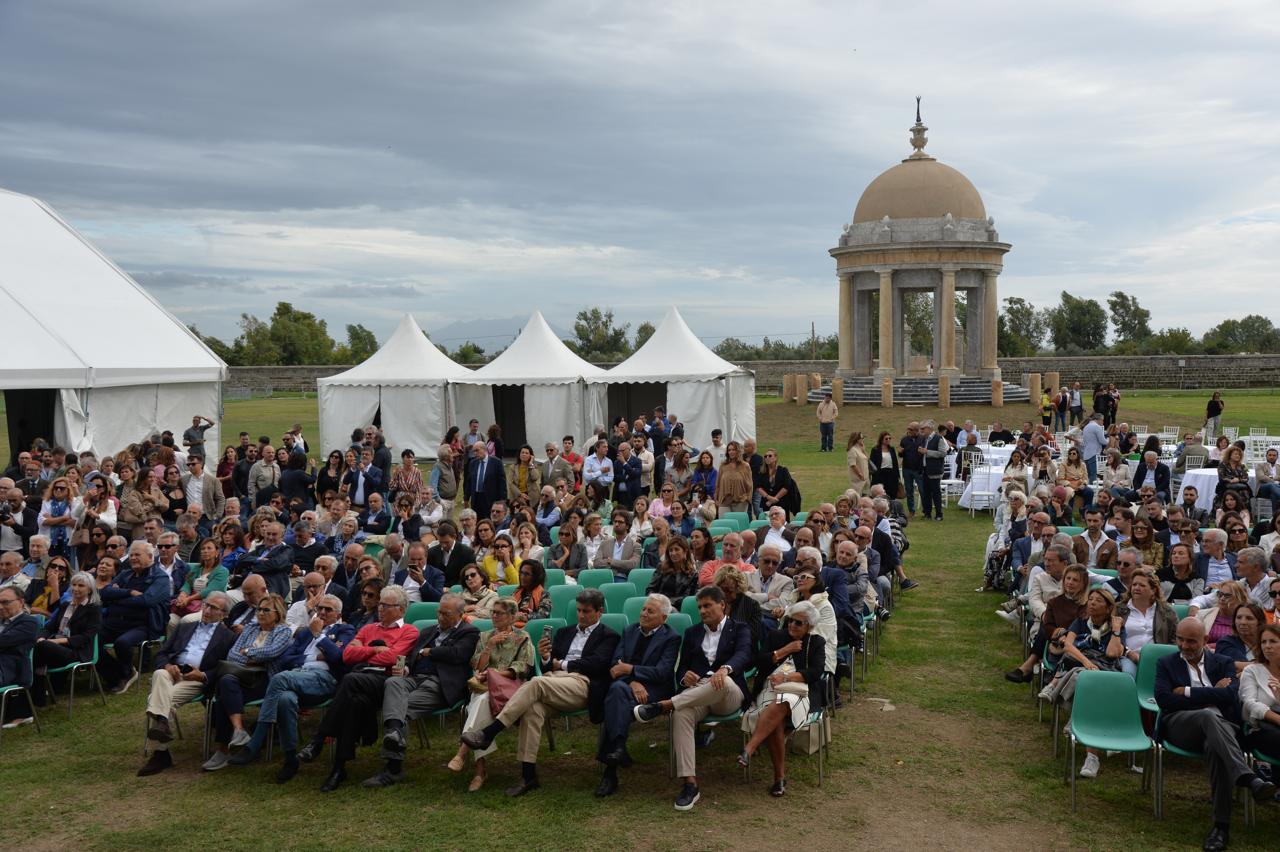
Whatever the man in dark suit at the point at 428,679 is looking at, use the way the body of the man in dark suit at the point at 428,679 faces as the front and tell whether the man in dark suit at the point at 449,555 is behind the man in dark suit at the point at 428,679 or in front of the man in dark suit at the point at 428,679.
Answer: behind

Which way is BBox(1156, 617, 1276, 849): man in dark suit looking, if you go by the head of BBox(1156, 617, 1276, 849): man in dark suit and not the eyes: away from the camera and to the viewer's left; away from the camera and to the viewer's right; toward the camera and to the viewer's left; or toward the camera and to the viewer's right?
toward the camera and to the viewer's left

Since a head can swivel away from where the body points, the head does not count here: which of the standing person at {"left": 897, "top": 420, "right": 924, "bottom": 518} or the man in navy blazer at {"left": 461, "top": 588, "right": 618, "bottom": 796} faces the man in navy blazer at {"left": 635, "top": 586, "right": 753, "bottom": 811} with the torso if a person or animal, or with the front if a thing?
the standing person

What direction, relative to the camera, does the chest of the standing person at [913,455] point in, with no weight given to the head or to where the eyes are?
toward the camera

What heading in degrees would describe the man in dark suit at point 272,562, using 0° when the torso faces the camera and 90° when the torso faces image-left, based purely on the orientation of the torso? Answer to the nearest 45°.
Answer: approximately 45°

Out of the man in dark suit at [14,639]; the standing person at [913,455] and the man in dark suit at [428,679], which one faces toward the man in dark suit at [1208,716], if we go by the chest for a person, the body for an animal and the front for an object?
the standing person

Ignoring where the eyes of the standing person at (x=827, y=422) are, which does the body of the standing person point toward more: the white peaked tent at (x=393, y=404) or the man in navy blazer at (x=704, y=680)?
the man in navy blazer

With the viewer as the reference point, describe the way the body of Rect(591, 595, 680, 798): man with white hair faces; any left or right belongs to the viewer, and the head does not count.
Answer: facing the viewer and to the left of the viewer

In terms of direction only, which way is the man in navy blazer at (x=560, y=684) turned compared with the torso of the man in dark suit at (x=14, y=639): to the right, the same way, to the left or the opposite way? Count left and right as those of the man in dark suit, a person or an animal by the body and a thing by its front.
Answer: the same way

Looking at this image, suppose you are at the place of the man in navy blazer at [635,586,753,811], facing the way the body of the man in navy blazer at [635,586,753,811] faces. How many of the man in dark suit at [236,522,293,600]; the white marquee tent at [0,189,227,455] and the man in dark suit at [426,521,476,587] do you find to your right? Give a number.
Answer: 3

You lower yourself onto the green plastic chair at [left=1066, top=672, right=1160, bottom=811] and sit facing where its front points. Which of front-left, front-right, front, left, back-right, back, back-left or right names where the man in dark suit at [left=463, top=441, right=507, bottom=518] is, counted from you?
back-right

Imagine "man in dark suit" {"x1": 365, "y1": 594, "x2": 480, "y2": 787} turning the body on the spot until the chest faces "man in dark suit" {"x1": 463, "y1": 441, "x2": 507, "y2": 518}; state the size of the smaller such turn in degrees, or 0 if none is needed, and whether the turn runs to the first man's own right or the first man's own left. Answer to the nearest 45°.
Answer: approximately 135° to the first man's own right

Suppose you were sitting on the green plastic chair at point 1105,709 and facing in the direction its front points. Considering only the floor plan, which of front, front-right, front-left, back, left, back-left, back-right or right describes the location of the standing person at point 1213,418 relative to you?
back

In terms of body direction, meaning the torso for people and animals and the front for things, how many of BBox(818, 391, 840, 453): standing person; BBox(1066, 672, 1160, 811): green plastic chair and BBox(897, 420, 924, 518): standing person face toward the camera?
3

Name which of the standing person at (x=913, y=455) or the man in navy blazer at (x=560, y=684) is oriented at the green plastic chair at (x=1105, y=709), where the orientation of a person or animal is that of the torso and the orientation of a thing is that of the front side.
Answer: the standing person

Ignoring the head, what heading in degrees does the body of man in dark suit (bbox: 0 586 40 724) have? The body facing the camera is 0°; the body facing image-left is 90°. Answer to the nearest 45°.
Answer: approximately 45°

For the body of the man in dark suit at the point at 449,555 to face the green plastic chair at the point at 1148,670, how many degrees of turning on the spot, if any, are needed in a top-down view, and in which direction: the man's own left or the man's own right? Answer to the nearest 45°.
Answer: approximately 90° to the man's own left

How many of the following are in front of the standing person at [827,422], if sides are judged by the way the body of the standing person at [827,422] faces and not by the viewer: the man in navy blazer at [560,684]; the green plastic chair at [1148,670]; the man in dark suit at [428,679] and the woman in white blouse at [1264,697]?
4

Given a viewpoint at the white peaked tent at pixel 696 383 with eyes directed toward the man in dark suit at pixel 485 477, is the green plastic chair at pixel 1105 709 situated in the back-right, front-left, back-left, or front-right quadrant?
front-left

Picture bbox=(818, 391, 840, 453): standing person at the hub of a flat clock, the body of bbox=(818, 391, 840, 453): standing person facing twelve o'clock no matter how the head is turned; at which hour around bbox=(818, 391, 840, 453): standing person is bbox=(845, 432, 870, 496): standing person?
bbox=(845, 432, 870, 496): standing person is roughly at 12 o'clock from bbox=(818, 391, 840, 453): standing person.
